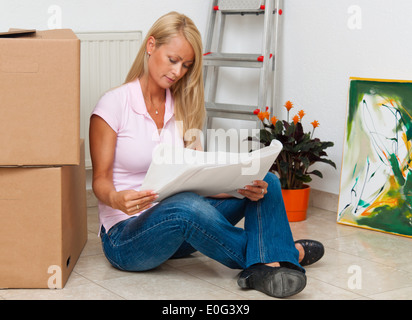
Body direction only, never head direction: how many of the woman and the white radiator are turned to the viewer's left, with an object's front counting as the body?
0

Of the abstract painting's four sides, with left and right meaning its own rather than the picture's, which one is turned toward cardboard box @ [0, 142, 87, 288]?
front

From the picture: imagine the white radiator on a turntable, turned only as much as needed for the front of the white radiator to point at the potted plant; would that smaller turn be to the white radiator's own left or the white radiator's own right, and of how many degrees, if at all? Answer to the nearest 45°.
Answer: approximately 90° to the white radiator's own left

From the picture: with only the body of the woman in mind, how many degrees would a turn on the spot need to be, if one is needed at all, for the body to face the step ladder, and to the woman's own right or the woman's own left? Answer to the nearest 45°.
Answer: approximately 135° to the woman's own left

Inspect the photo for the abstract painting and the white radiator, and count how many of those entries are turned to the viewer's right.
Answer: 0

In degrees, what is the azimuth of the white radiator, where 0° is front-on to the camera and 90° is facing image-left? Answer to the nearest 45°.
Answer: approximately 0°

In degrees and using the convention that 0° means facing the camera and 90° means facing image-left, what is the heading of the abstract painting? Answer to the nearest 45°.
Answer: approximately 45°

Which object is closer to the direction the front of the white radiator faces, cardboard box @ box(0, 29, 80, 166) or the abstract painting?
the cardboard box

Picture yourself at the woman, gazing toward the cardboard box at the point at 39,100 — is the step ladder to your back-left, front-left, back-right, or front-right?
back-right

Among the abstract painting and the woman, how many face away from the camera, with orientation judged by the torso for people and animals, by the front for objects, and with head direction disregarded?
0
